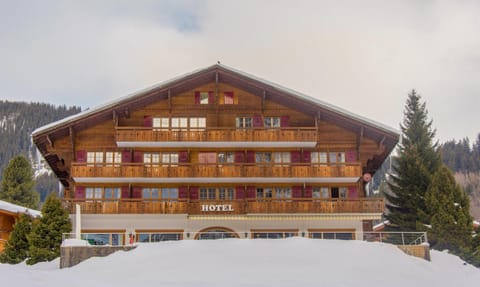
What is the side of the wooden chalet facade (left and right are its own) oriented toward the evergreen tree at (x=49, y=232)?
right

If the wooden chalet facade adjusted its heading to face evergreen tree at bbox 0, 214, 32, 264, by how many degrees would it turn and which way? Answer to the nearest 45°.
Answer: approximately 90° to its right

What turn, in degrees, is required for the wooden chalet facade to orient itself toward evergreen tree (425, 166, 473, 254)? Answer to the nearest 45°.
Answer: approximately 90° to its left

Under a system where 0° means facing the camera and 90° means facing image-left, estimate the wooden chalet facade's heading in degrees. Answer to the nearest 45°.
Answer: approximately 0°

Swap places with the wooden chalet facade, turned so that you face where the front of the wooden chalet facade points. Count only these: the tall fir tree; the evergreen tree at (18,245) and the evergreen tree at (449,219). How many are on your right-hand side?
1

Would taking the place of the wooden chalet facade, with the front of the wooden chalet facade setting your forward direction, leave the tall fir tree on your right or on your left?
on your left
